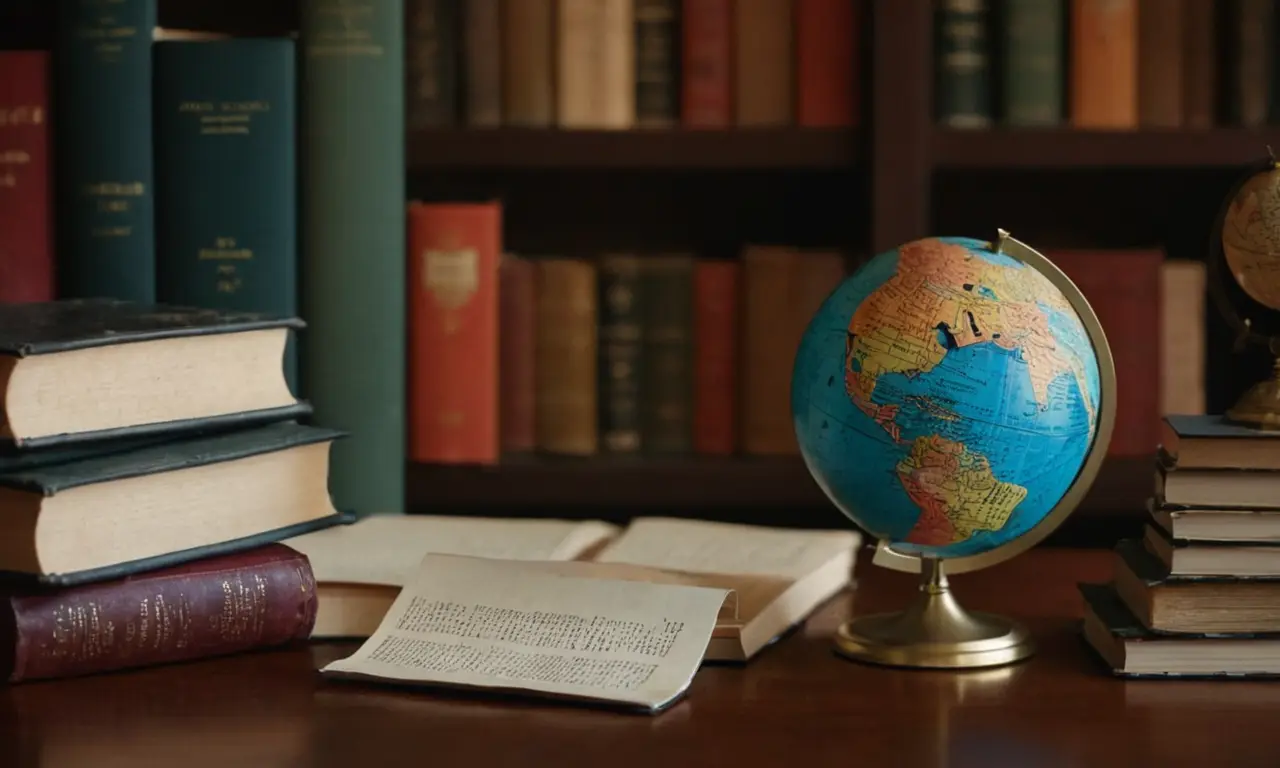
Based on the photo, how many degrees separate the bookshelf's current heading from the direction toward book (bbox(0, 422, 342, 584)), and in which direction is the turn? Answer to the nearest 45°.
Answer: approximately 45° to its right

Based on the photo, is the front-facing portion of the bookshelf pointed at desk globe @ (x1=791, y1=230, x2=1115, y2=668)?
yes

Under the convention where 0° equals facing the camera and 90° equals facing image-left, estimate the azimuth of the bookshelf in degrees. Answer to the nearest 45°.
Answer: approximately 0°

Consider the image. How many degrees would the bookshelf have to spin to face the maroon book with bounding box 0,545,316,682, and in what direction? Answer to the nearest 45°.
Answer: approximately 45° to its right

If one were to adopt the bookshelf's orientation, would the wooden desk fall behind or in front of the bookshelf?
in front
